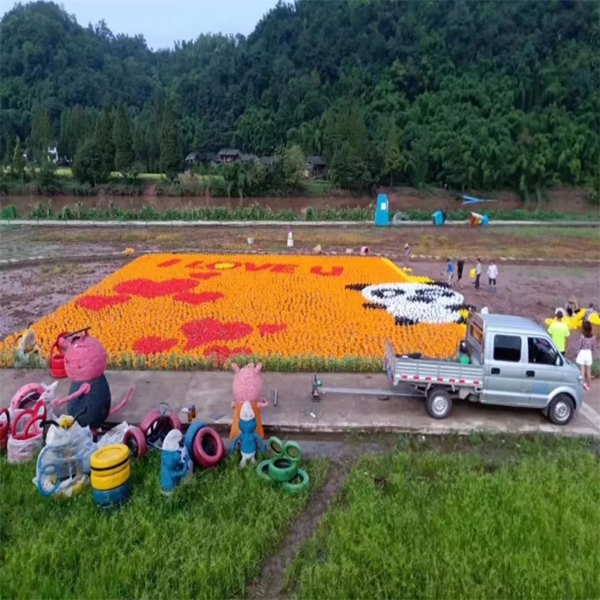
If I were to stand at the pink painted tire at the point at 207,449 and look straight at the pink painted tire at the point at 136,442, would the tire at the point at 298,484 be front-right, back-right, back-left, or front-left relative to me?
back-left

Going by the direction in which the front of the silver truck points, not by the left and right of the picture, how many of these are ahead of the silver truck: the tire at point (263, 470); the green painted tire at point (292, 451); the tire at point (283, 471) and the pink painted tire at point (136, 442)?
0

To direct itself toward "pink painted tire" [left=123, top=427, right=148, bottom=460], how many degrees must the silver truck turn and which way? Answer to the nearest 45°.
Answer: approximately 135° to its right

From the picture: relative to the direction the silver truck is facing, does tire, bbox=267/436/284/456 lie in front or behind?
behind

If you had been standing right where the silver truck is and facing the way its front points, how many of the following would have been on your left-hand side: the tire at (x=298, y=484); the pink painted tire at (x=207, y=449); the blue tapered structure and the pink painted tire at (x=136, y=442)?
1

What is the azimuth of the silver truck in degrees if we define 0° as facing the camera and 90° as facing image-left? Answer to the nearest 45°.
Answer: approximately 270°

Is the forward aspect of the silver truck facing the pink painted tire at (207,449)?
no

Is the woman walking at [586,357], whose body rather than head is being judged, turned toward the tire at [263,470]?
no

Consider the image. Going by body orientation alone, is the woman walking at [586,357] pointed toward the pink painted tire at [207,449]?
no

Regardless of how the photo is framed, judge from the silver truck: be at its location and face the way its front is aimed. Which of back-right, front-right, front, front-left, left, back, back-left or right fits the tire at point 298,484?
back-right

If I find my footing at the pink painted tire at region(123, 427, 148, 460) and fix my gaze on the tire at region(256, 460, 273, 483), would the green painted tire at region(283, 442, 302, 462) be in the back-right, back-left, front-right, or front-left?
front-left

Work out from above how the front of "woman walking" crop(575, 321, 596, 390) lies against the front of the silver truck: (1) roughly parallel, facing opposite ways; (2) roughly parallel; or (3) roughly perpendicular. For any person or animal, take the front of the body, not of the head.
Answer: roughly perpendicular

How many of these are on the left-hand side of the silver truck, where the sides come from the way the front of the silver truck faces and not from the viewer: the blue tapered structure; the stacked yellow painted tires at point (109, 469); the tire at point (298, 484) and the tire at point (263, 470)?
1
